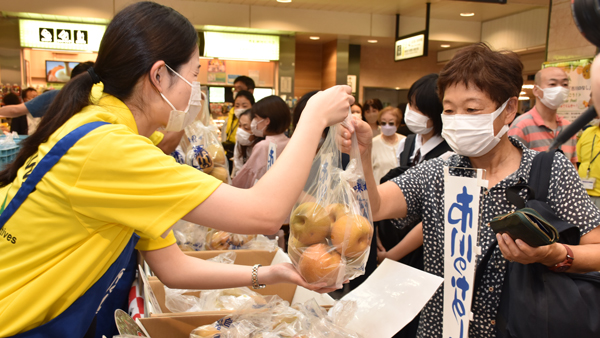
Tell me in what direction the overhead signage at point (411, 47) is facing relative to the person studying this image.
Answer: facing the viewer and to the left of the viewer

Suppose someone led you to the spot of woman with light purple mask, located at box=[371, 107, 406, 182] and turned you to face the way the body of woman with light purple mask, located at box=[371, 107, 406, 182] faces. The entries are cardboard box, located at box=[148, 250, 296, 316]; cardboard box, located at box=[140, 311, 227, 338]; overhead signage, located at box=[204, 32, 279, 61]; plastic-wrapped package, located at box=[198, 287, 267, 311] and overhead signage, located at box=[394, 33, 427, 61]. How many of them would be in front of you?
3

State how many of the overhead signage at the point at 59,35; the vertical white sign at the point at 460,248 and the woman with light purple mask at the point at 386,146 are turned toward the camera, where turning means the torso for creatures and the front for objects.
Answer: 3

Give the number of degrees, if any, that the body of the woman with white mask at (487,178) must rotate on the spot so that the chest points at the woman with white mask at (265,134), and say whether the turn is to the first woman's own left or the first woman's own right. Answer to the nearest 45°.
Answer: approximately 90° to the first woman's own right

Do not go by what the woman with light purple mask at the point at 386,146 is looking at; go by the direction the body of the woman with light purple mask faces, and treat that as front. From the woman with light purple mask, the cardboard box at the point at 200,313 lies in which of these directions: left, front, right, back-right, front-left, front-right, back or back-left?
front

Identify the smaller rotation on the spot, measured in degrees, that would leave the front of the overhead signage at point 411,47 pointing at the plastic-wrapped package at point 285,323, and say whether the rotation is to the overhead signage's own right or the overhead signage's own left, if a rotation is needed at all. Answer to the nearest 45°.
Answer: approximately 45° to the overhead signage's own left

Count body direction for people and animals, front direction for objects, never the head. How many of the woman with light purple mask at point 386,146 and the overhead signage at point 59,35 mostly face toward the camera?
2

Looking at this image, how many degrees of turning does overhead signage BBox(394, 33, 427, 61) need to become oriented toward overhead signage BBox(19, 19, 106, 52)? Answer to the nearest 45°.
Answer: approximately 45° to its right

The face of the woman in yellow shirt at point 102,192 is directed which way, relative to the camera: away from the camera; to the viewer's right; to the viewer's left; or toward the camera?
to the viewer's right

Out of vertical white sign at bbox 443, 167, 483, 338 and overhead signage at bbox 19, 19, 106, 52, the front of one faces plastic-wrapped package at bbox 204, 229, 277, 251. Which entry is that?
the overhead signage

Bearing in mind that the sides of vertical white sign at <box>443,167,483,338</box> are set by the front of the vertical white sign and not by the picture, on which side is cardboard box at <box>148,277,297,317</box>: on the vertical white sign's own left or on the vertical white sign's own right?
on the vertical white sign's own right

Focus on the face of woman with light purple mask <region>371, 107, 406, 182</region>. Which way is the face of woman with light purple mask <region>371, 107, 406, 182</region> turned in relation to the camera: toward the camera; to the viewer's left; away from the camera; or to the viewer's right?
toward the camera

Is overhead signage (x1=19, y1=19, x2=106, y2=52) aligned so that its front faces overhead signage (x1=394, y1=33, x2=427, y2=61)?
no

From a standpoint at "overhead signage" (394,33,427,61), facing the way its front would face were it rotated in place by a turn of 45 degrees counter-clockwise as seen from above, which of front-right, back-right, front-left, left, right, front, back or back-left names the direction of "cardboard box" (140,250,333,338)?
front

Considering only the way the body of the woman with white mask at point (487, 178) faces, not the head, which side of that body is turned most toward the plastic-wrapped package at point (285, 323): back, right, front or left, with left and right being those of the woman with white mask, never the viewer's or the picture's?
front

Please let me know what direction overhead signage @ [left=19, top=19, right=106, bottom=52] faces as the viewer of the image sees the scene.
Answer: facing the viewer

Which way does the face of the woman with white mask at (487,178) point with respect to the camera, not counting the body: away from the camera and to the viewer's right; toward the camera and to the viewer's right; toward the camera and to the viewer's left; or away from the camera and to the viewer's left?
toward the camera and to the viewer's left

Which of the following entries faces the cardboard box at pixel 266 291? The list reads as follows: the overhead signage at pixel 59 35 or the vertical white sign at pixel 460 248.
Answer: the overhead signage

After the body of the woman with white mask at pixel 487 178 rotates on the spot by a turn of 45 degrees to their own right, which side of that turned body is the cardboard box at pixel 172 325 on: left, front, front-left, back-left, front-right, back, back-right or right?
front-left
